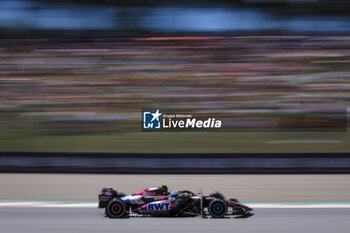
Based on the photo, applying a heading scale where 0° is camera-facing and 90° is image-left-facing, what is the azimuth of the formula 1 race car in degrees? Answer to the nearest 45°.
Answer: approximately 270°
